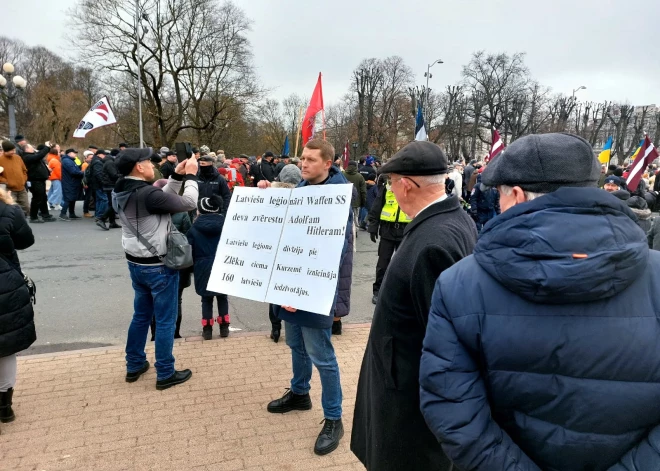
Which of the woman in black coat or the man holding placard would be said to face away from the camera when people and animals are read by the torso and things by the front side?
the woman in black coat

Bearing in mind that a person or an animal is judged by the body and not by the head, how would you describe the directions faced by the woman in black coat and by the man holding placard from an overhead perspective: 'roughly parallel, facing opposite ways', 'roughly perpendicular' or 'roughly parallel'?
roughly perpendicular

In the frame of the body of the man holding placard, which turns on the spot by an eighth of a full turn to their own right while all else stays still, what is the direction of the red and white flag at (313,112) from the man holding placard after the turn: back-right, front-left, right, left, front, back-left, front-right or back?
right

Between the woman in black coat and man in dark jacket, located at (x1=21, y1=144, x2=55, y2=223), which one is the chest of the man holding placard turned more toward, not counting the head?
the woman in black coat

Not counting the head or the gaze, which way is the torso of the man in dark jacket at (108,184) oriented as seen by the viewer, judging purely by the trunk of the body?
to the viewer's right

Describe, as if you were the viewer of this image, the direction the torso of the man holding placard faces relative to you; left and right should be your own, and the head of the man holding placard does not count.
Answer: facing the viewer and to the left of the viewer

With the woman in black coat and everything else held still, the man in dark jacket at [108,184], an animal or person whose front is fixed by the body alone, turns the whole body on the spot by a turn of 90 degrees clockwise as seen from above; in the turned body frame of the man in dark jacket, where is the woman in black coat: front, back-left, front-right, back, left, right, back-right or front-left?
front

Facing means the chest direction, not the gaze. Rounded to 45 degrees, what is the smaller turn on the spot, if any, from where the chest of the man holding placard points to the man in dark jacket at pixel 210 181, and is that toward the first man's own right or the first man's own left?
approximately 90° to the first man's own right
